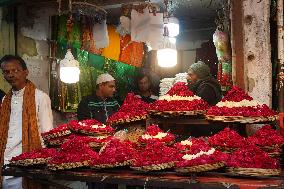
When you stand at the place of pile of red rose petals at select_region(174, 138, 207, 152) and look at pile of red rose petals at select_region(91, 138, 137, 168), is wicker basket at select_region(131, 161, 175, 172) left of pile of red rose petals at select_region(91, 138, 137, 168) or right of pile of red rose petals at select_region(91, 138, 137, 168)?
left

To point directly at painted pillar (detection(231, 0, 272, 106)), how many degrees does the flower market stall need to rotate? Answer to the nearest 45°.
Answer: approximately 135° to its left

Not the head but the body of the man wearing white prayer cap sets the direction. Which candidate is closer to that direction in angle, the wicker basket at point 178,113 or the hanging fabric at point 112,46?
the wicker basket

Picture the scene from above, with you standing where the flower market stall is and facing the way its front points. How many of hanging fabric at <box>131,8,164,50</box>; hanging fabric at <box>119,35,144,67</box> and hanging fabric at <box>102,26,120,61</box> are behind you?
3

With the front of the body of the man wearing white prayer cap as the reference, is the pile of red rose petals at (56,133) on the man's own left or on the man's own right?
on the man's own right

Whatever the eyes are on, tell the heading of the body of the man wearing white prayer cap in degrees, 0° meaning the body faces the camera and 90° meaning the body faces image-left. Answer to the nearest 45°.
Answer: approximately 315°

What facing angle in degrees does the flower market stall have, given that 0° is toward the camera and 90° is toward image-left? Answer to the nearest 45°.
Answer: approximately 0°
